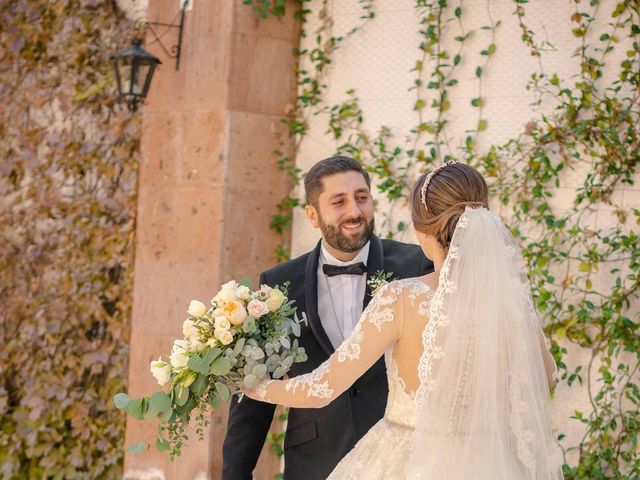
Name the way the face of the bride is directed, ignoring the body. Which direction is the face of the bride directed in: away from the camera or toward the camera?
away from the camera

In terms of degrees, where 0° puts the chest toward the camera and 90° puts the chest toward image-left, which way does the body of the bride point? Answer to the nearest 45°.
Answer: approximately 135°

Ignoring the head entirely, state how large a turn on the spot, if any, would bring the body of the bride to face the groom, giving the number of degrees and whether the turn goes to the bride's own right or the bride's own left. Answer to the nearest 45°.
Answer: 0° — they already face them

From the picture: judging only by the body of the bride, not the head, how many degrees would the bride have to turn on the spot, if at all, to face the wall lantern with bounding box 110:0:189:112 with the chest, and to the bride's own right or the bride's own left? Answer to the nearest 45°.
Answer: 0° — they already face it
